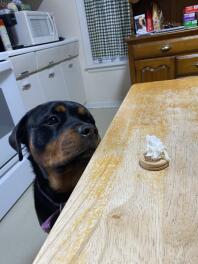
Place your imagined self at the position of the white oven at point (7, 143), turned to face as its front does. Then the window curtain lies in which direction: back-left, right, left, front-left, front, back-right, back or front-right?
left

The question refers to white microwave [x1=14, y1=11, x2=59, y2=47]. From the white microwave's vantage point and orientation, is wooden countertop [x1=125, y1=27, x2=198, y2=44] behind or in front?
in front

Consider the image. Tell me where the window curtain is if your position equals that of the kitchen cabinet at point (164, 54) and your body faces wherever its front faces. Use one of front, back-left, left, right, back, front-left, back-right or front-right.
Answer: back-right

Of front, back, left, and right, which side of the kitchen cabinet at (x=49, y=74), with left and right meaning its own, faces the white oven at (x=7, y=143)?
right

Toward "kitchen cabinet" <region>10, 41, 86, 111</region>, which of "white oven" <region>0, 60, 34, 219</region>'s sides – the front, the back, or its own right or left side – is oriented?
left

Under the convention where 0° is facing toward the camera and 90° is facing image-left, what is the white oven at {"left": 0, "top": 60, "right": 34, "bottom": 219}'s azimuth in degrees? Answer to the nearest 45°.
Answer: approximately 315°

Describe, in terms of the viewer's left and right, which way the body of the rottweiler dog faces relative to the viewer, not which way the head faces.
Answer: facing the viewer and to the right of the viewer

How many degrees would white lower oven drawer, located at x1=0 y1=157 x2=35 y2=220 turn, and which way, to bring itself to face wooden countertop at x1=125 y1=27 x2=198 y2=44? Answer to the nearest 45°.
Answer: approximately 45° to its left

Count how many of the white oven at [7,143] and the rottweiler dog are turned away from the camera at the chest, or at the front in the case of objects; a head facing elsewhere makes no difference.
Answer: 0

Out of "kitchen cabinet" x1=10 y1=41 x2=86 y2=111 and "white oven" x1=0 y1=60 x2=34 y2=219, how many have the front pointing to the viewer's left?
0

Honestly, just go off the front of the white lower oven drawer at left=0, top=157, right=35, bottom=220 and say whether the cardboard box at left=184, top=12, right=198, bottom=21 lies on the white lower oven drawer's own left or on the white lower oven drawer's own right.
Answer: on the white lower oven drawer's own left

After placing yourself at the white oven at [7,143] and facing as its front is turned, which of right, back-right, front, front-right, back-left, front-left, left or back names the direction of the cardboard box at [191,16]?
front-left
